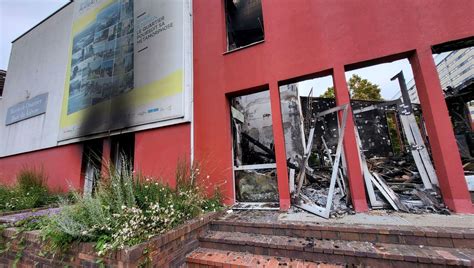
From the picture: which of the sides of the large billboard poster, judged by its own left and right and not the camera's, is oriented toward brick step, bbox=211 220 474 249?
left

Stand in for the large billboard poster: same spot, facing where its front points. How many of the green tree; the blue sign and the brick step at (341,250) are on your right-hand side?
1

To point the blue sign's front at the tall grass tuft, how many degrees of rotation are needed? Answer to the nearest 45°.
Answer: approximately 45° to its left

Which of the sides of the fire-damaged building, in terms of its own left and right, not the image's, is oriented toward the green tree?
back

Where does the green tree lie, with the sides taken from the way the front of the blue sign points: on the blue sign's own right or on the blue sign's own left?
on the blue sign's own left

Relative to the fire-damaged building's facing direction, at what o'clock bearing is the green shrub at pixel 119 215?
The green shrub is roughly at 12 o'clock from the fire-damaged building.

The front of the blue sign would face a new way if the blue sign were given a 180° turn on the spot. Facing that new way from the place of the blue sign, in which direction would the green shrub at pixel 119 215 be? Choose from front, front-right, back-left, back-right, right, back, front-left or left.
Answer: back-right

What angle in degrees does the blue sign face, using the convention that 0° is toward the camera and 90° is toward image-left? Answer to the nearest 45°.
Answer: approximately 45°

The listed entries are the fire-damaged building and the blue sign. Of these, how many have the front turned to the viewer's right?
0

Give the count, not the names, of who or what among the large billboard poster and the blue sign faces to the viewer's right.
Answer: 0

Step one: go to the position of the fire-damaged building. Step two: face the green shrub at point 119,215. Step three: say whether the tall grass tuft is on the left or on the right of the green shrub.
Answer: right

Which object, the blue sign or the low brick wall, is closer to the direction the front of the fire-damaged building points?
the low brick wall

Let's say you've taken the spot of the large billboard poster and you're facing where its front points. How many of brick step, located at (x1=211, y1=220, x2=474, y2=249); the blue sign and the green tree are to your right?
1

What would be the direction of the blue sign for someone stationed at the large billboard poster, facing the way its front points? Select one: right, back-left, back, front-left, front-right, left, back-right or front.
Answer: right
